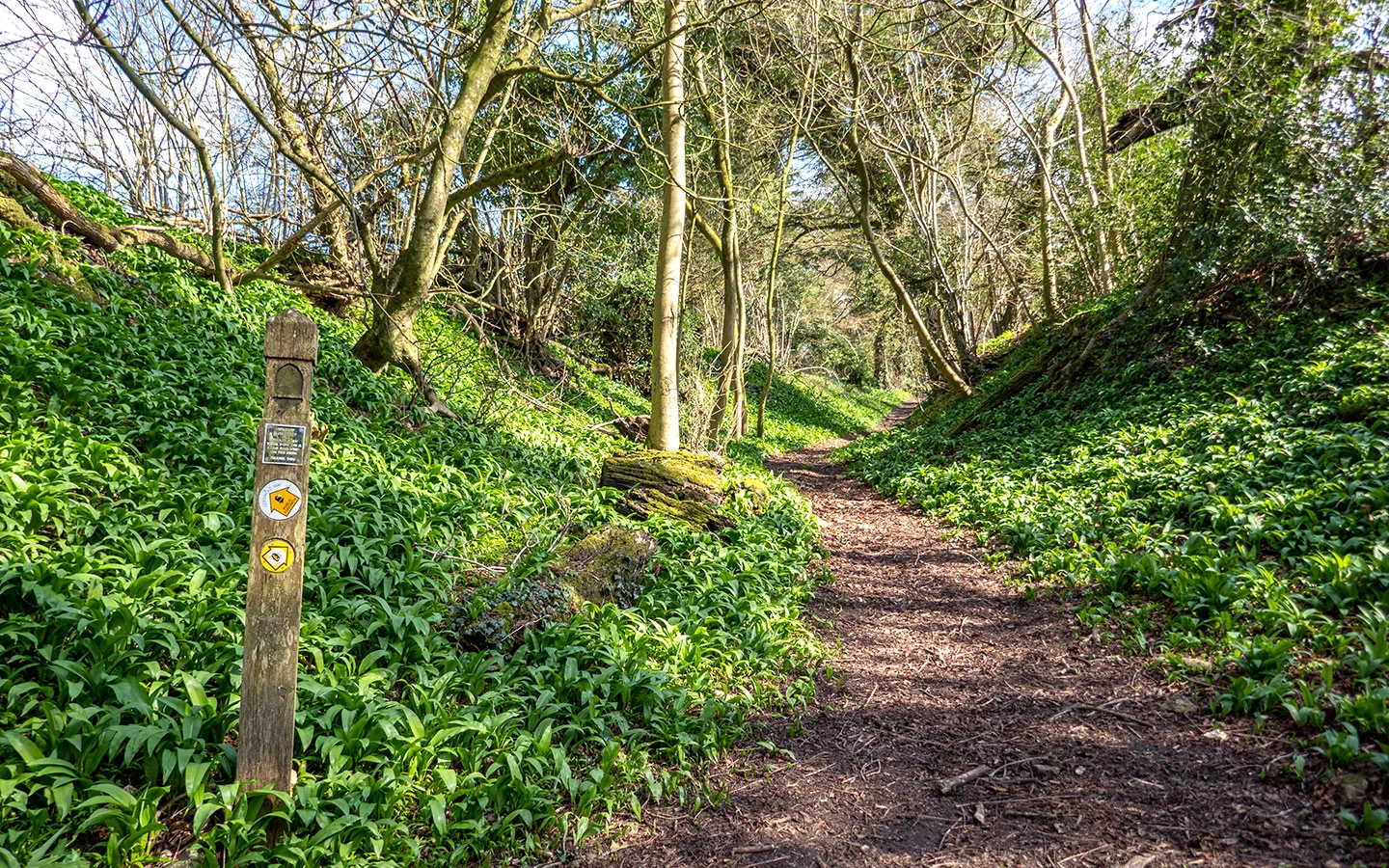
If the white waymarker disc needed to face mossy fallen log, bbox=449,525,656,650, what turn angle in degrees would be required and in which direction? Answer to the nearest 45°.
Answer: approximately 135° to its left

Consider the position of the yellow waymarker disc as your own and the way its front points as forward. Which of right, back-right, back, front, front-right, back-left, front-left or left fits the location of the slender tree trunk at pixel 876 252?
back-left

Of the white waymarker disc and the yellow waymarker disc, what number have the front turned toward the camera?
2

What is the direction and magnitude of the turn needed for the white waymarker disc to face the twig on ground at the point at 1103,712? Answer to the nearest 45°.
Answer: approximately 90° to its left

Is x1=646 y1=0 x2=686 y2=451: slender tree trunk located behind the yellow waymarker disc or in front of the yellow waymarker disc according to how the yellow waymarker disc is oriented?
behind

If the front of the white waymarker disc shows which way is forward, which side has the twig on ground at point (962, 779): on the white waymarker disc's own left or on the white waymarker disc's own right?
on the white waymarker disc's own left

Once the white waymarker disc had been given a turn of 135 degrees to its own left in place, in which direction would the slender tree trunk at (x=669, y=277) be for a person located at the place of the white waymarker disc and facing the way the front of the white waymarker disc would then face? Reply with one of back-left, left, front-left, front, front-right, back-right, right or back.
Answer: front

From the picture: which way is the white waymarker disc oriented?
toward the camera

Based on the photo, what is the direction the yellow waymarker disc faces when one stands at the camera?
facing the viewer

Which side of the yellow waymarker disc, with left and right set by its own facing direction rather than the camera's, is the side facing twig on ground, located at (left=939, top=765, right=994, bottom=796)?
left

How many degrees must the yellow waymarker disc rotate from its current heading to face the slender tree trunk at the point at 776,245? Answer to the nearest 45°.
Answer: approximately 135° to its left
